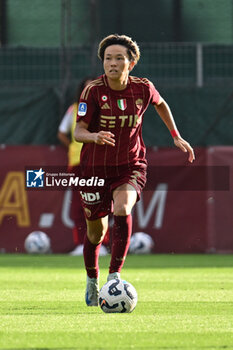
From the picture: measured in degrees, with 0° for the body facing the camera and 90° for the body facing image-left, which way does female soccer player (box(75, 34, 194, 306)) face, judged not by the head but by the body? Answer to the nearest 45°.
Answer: approximately 0°

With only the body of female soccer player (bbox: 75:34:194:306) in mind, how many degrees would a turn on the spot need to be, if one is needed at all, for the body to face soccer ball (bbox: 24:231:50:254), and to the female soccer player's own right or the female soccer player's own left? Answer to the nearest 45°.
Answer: approximately 180°

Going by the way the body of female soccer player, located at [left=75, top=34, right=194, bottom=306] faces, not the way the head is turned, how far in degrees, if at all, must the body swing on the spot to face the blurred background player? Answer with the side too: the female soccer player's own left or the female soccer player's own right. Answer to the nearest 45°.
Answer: approximately 180°
